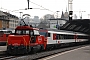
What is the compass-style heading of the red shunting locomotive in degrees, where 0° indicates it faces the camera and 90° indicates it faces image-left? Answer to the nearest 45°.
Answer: approximately 45°
